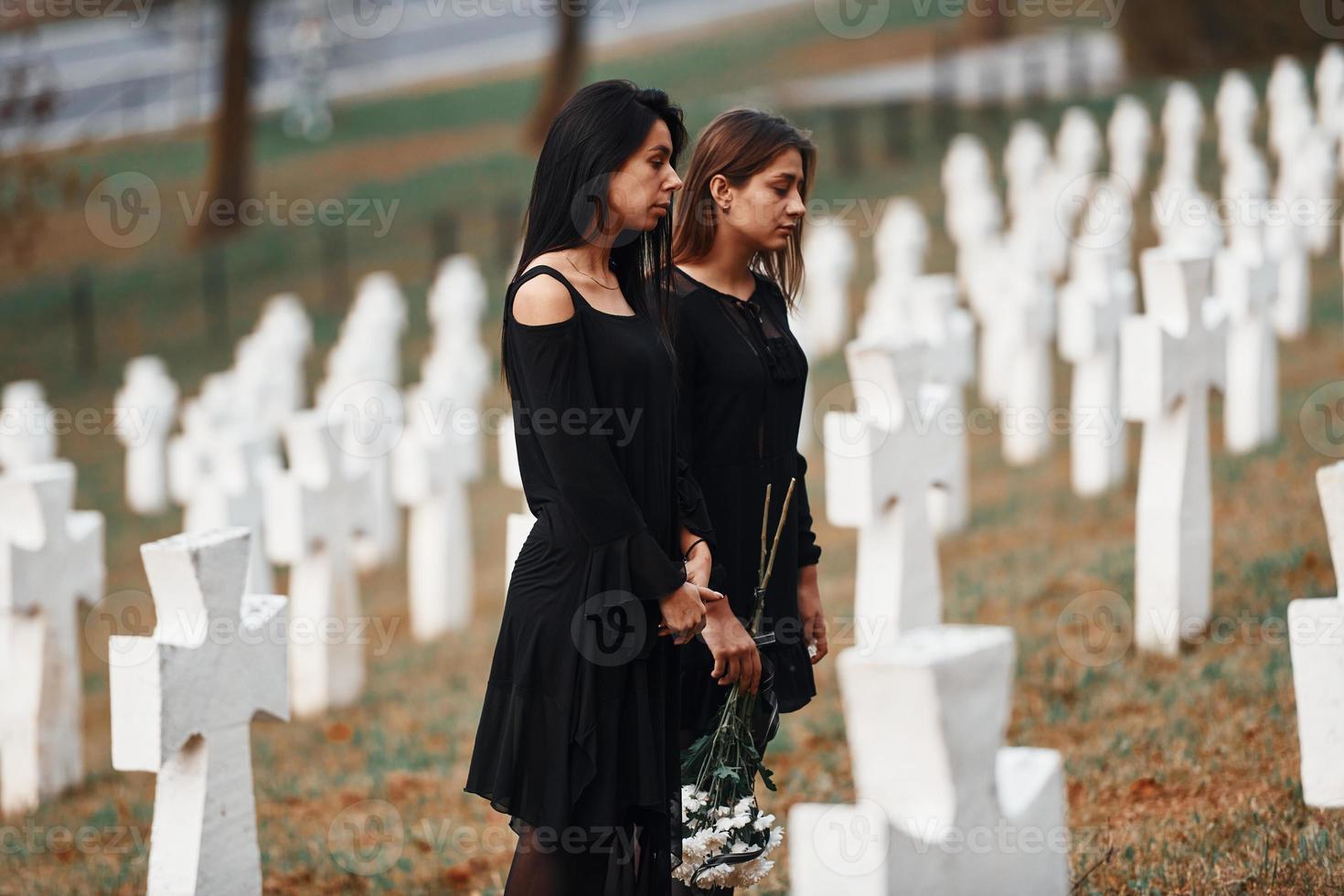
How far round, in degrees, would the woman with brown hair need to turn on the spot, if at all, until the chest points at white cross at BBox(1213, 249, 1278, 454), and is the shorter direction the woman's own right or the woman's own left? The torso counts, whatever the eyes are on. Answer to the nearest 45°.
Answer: approximately 90° to the woman's own left

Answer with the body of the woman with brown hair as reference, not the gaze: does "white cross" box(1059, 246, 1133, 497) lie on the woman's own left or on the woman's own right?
on the woman's own left

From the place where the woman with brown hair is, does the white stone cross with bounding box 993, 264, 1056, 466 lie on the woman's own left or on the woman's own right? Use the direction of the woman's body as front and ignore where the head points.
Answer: on the woman's own left

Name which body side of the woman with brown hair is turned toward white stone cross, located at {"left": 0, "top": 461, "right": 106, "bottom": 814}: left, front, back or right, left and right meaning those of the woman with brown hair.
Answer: back

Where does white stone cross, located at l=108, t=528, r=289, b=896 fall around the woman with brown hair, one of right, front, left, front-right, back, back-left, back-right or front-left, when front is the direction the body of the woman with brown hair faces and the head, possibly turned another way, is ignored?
back-right

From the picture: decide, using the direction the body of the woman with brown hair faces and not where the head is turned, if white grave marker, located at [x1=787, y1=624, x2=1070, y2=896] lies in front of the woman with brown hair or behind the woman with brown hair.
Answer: in front

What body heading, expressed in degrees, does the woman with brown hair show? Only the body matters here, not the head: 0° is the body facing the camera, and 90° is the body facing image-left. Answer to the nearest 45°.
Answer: approximately 315°

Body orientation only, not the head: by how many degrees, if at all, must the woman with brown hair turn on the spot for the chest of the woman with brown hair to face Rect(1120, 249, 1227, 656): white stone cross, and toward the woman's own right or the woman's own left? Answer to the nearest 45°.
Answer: approximately 90° to the woman's own left

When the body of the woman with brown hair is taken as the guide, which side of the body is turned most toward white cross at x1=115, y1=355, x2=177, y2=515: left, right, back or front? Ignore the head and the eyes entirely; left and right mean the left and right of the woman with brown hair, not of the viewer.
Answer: back

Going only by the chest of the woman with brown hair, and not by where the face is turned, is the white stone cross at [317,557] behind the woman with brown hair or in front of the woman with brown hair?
behind

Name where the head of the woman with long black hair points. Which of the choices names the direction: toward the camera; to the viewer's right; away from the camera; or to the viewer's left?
to the viewer's right
